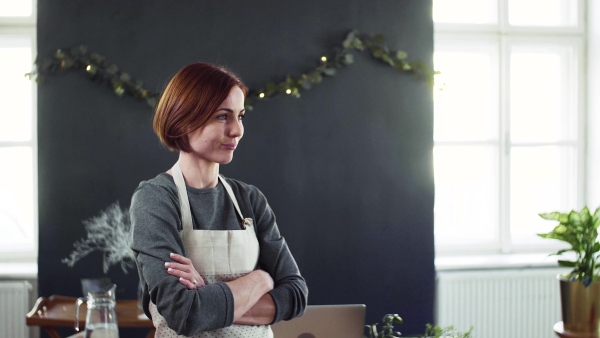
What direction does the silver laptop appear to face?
away from the camera

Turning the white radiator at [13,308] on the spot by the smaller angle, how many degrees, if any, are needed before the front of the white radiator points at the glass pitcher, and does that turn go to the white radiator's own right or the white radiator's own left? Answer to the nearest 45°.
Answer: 0° — it already faces it

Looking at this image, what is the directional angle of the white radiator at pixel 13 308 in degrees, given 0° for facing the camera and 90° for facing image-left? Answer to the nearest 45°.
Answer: approximately 0°

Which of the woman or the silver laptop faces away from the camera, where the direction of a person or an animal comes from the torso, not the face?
the silver laptop

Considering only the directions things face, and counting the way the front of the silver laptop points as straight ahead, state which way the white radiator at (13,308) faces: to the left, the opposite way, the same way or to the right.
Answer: the opposite way

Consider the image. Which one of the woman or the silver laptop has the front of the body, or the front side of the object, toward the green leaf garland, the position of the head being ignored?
the silver laptop

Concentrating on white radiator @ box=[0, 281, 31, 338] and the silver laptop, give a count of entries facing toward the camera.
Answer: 1

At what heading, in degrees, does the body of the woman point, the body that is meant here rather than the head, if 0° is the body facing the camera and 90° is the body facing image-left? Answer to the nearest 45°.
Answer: approximately 315°

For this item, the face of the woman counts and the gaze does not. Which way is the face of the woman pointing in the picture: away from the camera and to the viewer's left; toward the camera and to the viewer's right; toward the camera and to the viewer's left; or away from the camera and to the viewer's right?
toward the camera and to the viewer's right

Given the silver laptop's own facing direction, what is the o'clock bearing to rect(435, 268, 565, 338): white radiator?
The white radiator is roughly at 1 o'clock from the silver laptop.
